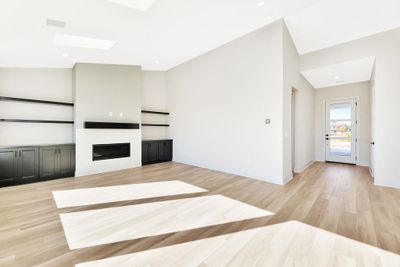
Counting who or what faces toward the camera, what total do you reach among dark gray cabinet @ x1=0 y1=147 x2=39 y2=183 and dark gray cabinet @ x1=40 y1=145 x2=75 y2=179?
2

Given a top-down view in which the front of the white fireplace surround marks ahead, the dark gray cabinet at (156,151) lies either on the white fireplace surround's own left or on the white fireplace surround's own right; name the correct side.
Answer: on the white fireplace surround's own left

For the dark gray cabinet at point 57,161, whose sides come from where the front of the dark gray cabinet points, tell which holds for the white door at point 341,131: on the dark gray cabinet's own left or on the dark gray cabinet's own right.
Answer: on the dark gray cabinet's own left

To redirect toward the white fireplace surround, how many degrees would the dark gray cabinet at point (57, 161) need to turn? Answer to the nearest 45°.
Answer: approximately 90° to its left

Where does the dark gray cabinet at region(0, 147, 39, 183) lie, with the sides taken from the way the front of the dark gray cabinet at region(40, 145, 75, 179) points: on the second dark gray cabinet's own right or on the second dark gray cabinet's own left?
on the second dark gray cabinet's own right

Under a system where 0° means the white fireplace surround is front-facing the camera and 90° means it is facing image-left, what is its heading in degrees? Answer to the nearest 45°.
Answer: approximately 315°

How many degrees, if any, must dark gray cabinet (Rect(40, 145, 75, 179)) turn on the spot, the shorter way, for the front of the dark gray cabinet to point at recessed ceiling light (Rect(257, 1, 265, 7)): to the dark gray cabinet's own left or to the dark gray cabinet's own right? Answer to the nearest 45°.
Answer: approximately 45° to the dark gray cabinet's own left

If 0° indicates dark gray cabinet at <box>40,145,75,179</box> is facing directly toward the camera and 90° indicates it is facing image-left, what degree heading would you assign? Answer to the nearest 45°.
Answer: approximately 0°
